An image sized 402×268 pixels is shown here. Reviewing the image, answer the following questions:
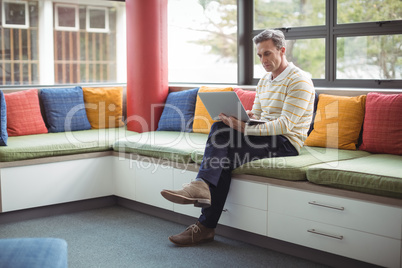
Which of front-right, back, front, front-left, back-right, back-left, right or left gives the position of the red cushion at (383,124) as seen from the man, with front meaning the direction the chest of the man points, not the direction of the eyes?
back-left

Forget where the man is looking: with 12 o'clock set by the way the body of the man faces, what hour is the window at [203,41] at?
The window is roughly at 4 o'clock from the man.

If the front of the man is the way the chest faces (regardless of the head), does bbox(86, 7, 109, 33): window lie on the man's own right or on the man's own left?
on the man's own right

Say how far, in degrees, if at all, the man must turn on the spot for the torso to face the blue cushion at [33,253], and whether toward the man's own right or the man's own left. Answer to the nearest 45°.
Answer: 0° — they already face it

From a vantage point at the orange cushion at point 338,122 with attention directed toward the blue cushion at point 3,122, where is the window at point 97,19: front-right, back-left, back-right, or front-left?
front-right

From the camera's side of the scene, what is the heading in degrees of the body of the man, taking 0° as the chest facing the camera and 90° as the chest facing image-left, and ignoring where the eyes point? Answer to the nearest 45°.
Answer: approximately 45°

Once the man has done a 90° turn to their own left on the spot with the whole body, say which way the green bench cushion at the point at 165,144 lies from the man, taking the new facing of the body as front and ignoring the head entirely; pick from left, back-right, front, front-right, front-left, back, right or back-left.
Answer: back

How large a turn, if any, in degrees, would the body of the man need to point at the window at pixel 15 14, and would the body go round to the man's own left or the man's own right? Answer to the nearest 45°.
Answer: approximately 90° to the man's own right

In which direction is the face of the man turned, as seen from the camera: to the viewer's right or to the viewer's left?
to the viewer's left
